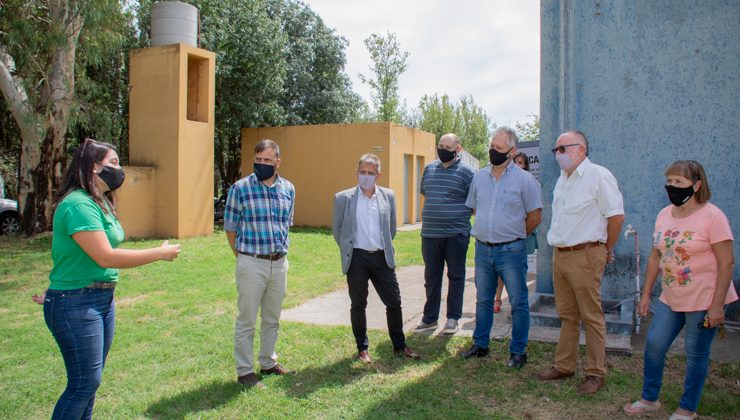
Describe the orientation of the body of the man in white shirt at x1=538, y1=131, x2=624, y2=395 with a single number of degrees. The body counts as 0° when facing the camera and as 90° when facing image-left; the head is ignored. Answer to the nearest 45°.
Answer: approximately 45°

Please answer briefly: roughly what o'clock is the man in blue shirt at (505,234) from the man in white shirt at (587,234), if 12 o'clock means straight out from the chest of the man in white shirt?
The man in blue shirt is roughly at 3 o'clock from the man in white shirt.

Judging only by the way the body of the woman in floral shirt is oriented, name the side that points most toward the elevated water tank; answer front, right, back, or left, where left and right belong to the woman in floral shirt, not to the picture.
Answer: right

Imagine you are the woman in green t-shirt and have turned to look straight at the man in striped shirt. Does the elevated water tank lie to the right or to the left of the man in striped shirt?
left

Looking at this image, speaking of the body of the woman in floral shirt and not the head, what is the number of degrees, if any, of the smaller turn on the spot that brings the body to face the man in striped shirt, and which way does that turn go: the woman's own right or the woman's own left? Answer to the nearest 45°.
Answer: approximately 90° to the woman's own right

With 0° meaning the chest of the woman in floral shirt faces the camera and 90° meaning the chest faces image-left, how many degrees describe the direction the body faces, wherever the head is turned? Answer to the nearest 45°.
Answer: approximately 45°

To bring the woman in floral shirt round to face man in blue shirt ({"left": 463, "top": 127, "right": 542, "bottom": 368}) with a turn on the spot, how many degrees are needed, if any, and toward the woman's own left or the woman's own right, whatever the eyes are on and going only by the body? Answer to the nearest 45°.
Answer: approximately 90° to the woman's own right

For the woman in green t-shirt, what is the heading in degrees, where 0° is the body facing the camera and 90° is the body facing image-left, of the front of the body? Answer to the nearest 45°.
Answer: approximately 270°

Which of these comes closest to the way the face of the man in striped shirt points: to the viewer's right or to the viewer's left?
to the viewer's left
